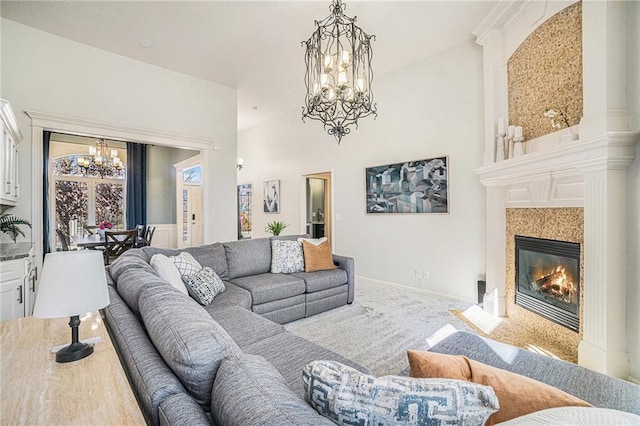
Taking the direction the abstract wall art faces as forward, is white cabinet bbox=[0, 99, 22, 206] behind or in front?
in front

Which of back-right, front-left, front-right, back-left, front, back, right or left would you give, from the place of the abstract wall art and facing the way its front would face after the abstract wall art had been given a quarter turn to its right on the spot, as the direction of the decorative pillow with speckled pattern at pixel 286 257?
left

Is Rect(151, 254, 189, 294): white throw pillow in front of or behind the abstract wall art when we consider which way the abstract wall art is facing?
in front

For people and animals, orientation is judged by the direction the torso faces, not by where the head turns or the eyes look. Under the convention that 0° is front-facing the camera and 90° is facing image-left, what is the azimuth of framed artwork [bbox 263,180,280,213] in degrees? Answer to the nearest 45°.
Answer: approximately 45°

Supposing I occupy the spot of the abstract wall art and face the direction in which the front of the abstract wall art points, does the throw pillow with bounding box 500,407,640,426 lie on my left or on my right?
on my left

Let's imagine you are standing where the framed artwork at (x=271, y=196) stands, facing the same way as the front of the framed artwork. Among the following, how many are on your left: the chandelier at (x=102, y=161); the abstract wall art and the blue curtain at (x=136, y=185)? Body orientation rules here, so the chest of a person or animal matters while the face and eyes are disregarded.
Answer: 1

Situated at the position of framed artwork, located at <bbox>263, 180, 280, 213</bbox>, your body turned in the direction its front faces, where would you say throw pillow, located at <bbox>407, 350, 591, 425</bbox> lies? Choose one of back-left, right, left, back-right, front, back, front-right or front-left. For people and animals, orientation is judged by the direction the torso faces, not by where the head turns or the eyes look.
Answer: front-left

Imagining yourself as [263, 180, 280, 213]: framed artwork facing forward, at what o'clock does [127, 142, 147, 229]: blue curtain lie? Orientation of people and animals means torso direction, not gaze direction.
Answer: The blue curtain is roughly at 2 o'clock from the framed artwork.

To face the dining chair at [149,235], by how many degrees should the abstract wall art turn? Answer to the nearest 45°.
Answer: approximately 45° to its right

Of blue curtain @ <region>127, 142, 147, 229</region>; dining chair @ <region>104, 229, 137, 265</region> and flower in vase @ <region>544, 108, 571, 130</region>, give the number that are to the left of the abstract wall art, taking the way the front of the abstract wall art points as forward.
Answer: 1

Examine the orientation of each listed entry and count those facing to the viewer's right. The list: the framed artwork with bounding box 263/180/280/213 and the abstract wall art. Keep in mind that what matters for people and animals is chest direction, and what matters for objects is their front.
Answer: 0

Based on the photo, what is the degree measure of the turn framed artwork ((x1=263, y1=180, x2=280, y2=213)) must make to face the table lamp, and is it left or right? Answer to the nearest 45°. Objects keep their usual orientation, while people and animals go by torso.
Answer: approximately 45° to its left

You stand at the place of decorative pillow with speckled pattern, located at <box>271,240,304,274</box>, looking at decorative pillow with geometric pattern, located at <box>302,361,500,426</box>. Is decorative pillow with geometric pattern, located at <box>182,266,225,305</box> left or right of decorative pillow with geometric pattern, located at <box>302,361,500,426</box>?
right

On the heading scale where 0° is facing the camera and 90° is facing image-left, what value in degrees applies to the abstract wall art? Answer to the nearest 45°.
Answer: approximately 45°
